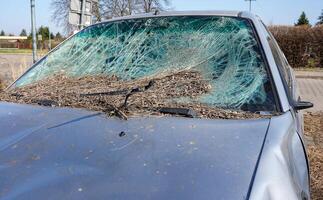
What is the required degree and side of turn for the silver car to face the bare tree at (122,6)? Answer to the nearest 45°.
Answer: approximately 135° to its right

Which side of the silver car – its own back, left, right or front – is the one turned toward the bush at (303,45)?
back

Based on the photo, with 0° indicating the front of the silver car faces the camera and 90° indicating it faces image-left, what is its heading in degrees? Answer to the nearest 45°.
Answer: approximately 45°
